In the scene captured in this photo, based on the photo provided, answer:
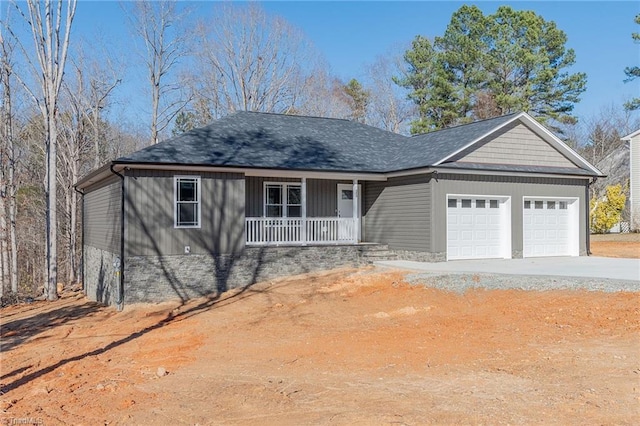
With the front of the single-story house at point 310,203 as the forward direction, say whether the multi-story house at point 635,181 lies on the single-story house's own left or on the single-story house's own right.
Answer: on the single-story house's own left

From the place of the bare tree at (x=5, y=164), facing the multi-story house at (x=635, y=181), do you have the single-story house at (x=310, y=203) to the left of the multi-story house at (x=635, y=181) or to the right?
right

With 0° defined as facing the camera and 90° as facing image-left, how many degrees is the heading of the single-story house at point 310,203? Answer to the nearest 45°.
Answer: approximately 315°

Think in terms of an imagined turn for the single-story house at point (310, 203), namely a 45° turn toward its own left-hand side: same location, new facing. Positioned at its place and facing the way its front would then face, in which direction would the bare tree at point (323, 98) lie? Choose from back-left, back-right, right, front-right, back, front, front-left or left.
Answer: left
